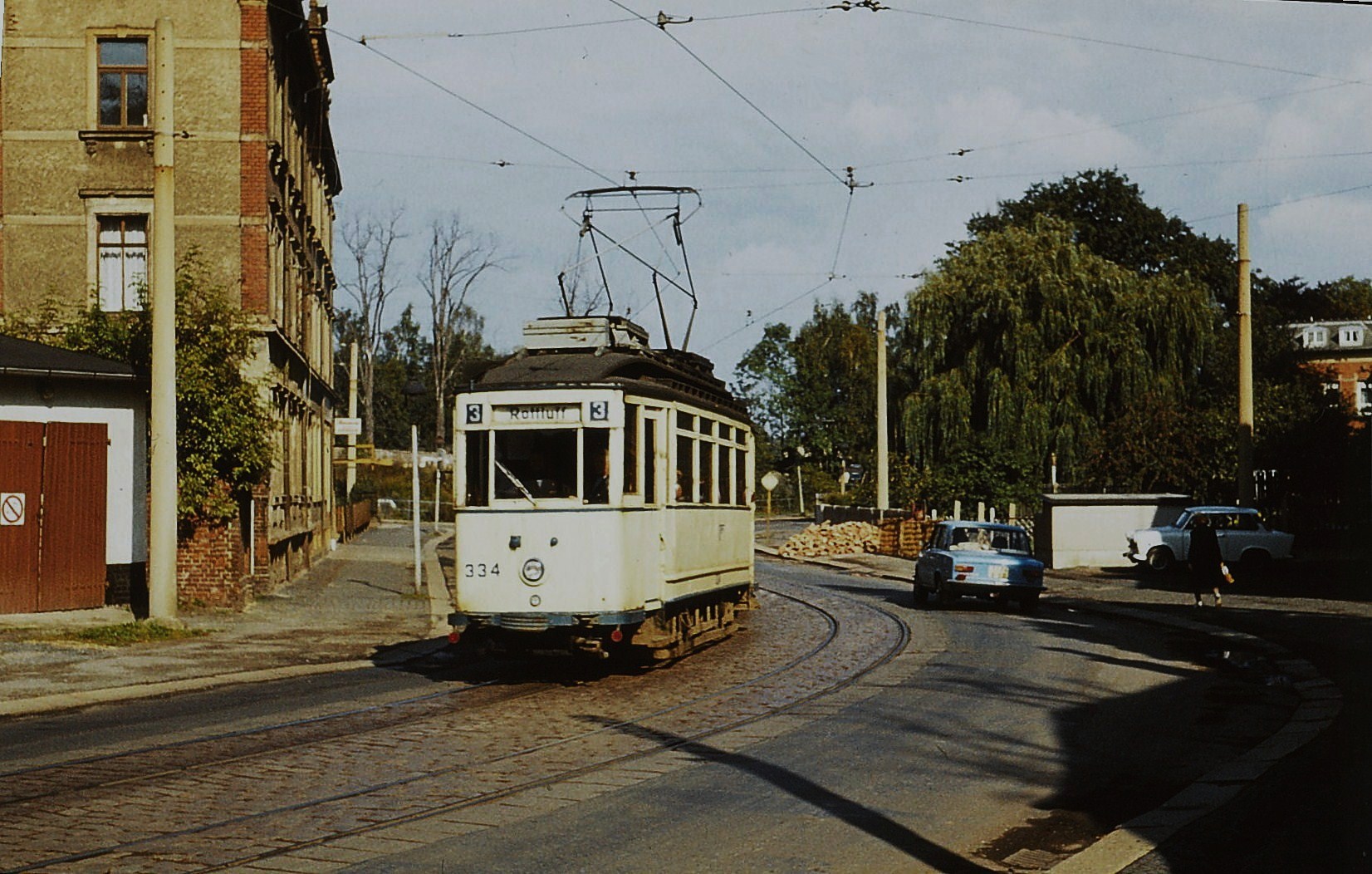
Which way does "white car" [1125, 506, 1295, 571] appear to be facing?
to the viewer's left

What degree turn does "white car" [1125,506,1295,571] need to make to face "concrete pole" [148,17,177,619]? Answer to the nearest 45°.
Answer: approximately 45° to its left

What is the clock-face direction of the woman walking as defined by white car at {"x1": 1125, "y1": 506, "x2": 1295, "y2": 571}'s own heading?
The woman walking is roughly at 9 o'clock from the white car.
